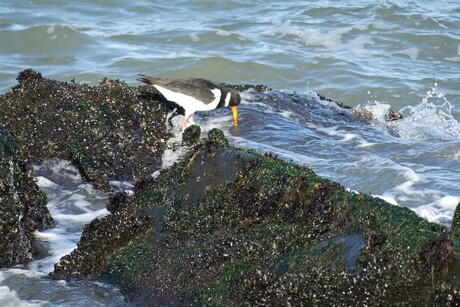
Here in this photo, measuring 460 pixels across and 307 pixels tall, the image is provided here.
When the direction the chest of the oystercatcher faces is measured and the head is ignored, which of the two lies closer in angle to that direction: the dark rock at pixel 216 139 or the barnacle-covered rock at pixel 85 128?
the dark rock

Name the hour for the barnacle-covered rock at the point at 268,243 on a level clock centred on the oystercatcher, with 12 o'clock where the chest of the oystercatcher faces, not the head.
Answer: The barnacle-covered rock is roughly at 3 o'clock from the oystercatcher.

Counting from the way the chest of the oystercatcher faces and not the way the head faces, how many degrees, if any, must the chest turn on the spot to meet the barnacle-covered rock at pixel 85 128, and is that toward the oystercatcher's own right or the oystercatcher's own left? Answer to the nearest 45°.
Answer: approximately 135° to the oystercatcher's own right

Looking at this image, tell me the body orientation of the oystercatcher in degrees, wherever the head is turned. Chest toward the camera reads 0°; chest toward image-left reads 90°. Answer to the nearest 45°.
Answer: approximately 270°

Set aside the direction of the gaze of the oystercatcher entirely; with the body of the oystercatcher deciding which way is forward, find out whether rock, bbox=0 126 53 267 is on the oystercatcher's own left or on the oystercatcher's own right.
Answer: on the oystercatcher's own right

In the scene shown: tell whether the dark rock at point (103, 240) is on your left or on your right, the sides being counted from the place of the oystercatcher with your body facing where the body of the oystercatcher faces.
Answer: on your right

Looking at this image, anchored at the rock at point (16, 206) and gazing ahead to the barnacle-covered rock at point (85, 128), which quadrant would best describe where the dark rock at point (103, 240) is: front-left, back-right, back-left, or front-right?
back-right
